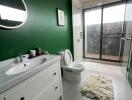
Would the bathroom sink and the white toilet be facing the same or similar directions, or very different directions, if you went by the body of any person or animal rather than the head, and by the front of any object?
same or similar directions

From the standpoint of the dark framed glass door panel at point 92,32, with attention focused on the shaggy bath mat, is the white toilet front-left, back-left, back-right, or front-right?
front-right

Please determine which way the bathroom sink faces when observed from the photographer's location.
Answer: facing the viewer and to the right of the viewer

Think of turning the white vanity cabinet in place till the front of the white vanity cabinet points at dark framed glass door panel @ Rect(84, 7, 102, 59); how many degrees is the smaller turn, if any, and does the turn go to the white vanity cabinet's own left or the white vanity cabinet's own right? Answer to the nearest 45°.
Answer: approximately 90° to the white vanity cabinet's own left

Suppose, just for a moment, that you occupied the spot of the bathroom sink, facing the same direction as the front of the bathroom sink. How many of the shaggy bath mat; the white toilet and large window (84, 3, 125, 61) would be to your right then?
0

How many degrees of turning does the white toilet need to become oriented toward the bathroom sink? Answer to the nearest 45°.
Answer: approximately 90° to its right

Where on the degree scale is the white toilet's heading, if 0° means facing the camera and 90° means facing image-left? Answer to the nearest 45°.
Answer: approximately 315°

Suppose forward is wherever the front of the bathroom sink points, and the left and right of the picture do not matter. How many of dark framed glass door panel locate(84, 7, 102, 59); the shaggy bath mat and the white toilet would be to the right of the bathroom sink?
0

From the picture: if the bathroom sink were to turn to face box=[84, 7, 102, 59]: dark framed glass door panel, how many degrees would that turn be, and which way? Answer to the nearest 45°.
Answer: approximately 90° to its left

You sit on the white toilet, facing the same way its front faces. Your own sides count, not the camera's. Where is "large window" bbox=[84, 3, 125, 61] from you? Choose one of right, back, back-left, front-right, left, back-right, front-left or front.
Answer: left

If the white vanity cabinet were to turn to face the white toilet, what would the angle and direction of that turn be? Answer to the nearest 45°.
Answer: approximately 90° to its left

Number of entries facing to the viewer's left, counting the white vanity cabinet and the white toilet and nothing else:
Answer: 0

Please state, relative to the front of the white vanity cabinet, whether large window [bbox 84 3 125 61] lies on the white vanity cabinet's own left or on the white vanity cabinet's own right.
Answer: on the white vanity cabinet's own left

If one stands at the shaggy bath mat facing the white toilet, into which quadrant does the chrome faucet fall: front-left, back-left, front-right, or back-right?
front-left
